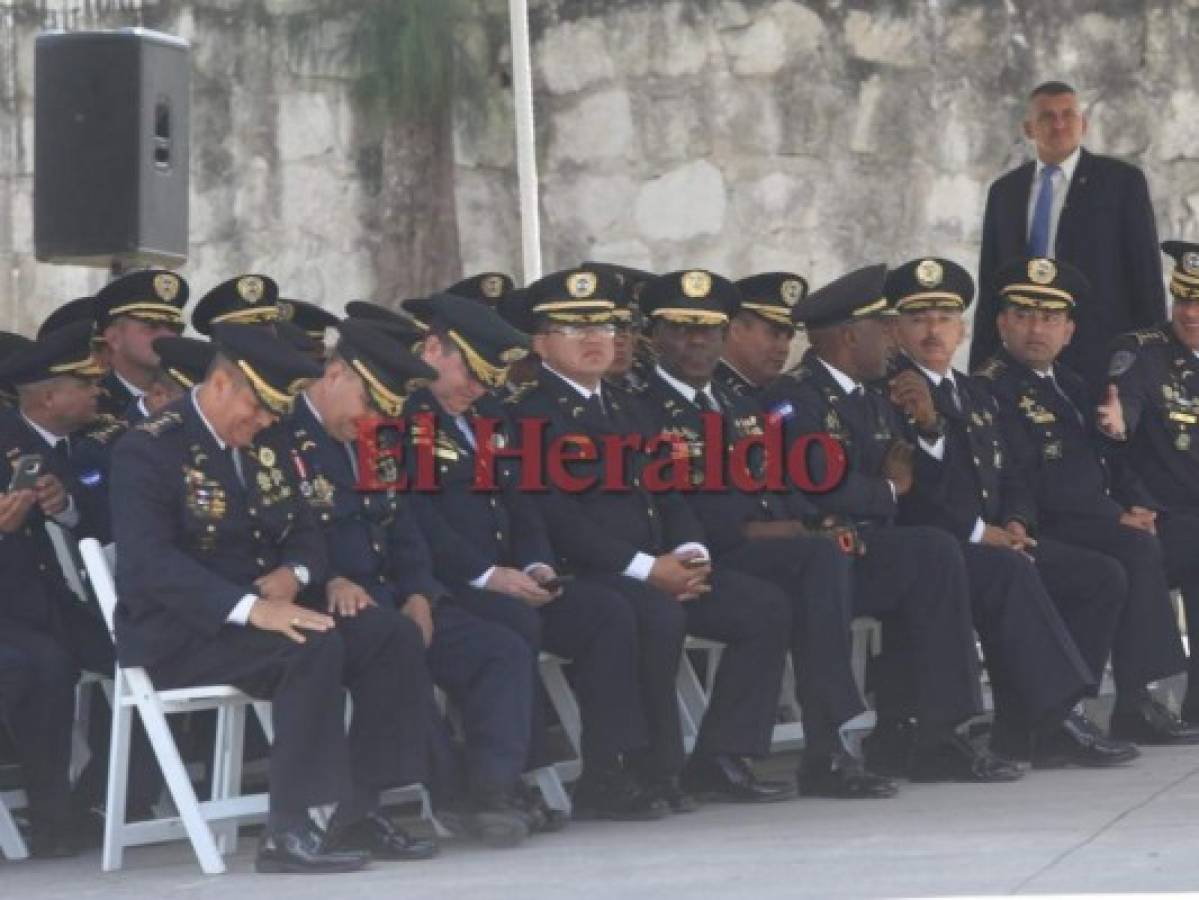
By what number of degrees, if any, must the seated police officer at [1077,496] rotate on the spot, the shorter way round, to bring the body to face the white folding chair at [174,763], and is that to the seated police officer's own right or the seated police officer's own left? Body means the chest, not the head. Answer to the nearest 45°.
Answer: approximately 90° to the seated police officer's own right

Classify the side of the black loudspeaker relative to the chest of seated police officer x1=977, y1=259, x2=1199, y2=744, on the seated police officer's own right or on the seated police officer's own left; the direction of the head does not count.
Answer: on the seated police officer's own right

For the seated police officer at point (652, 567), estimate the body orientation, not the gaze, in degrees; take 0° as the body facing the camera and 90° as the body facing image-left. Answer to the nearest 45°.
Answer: approximately 315°

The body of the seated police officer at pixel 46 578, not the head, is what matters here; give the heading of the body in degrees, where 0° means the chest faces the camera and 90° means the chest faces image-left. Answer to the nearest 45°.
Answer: approximately 315°
